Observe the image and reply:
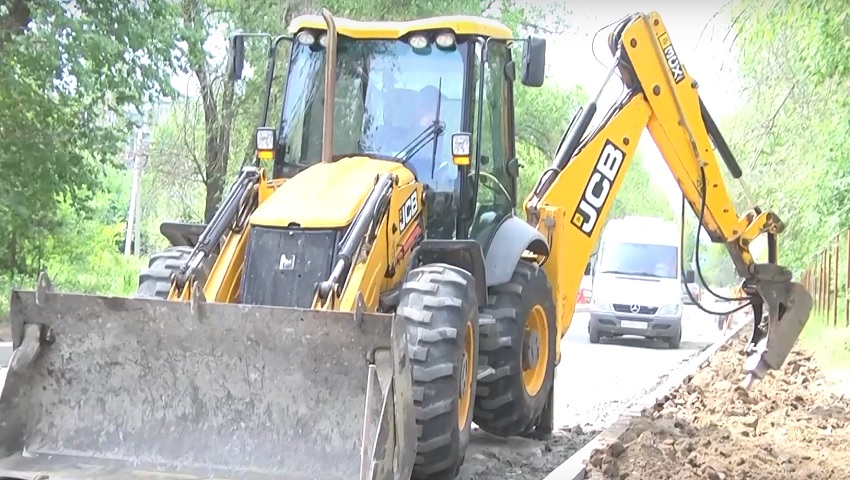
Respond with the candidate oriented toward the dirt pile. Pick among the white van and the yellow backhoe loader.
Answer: the white van

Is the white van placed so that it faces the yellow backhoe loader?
yes

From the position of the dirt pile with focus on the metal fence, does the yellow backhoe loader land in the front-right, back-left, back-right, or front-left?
back-left

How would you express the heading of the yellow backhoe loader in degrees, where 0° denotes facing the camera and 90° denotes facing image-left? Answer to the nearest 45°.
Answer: approximately 45°

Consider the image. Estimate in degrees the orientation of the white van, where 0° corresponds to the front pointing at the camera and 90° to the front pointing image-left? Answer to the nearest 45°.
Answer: approximately 0°

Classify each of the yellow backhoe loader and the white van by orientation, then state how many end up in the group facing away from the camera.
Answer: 0

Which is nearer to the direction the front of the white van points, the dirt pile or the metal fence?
the dirt pile

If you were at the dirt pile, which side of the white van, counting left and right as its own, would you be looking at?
front
